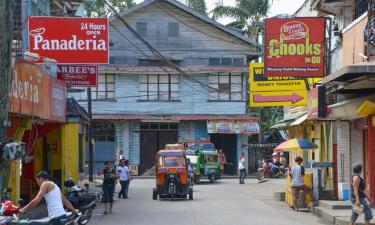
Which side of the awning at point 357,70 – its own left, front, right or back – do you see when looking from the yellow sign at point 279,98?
right

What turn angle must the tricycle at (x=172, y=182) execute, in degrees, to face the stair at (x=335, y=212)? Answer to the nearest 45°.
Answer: approximately 45° to its left

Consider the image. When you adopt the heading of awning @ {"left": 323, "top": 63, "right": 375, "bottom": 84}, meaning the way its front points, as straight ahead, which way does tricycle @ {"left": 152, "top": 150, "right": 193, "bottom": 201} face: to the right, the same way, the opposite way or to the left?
to the left

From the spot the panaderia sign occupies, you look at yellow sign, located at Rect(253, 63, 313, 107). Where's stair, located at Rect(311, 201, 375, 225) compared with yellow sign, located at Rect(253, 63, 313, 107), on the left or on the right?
right

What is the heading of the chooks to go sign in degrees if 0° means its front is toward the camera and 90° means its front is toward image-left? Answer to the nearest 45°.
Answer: approximately 0°

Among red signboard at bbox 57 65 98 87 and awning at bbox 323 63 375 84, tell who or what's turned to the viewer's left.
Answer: the awning

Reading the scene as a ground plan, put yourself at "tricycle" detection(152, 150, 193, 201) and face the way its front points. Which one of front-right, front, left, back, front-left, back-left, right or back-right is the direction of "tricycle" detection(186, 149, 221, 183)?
back

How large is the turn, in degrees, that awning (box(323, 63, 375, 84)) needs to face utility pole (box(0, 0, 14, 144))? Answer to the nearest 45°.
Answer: approximately 45° to its left

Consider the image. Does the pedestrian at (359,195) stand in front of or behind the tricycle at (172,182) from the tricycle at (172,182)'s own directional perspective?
in front

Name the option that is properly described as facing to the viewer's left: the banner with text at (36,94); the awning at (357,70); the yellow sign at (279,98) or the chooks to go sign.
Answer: the awning

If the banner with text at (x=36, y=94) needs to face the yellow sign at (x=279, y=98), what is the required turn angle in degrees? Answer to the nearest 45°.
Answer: approximately 90° to its left
